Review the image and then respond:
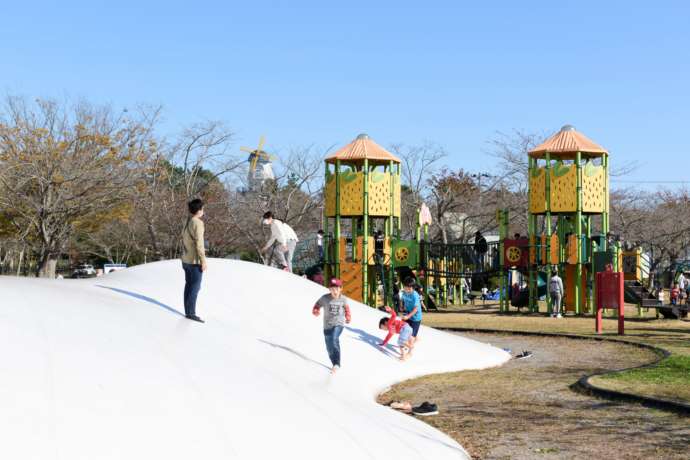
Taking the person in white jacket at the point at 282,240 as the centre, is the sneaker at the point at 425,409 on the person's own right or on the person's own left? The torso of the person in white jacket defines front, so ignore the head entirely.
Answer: on the person's own left

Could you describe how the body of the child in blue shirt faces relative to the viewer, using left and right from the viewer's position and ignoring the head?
facing the viewer and to the left of the viewer

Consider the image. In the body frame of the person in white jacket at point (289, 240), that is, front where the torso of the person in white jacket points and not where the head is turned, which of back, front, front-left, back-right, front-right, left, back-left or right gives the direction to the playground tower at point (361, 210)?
right

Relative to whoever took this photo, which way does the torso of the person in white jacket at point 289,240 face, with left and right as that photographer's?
facing to the left of the viewer

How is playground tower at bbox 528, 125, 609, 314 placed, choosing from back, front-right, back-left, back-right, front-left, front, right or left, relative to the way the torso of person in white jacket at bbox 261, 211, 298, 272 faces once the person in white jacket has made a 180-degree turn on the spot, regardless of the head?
front-left

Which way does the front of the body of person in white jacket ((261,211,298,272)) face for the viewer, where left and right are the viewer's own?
facing to the left of the viewer

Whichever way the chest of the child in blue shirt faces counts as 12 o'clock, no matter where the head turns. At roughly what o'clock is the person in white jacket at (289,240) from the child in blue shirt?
The person in white jacket is roughly at 3 o'clock from the child in blue shirt.

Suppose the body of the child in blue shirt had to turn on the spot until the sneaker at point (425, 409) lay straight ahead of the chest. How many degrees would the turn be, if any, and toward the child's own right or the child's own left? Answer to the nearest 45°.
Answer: approximately 45° to the child's own left
